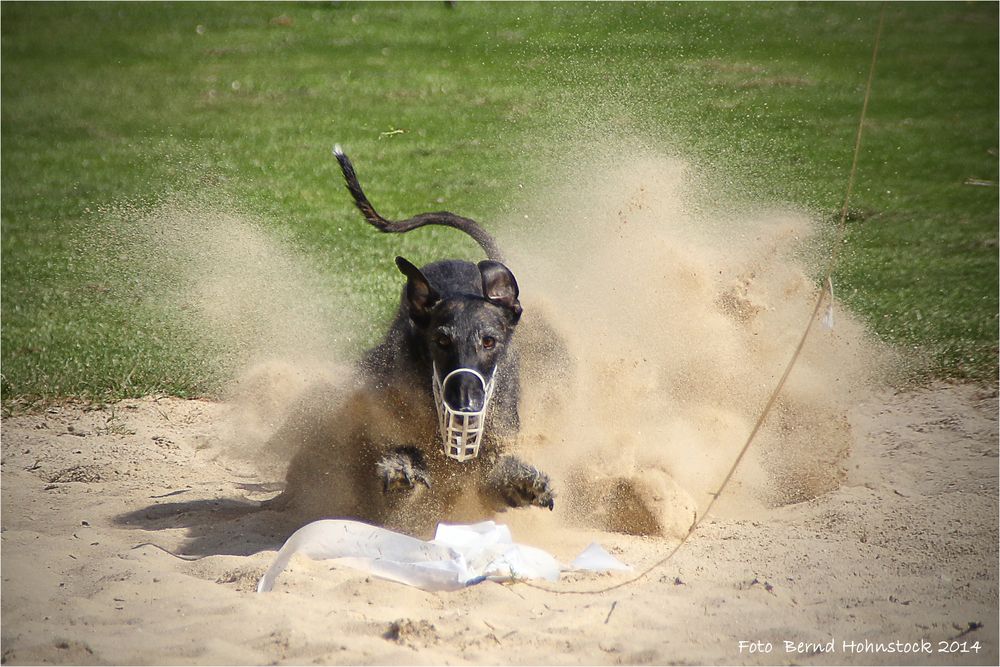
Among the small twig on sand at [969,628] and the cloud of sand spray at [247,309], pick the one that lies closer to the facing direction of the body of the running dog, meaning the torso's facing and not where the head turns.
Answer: the small twig on sand

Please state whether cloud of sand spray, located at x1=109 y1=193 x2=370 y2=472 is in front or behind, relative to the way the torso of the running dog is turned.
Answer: behind

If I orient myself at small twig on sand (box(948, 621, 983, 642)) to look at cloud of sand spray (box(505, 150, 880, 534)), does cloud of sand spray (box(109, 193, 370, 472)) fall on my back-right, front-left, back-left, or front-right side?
front-left

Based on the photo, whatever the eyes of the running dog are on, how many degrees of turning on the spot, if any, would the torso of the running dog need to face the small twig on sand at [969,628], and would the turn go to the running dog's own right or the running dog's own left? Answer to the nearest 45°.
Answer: approximately 45° to the running dog's own left

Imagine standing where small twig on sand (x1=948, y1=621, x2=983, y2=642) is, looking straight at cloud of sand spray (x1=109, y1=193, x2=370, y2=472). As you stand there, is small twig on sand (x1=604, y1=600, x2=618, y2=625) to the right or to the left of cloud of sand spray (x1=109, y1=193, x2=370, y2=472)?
left

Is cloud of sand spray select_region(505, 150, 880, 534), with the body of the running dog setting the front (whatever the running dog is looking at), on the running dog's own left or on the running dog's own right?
on the running dog's own left

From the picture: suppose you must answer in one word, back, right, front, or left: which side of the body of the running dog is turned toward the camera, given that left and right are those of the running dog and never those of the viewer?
front

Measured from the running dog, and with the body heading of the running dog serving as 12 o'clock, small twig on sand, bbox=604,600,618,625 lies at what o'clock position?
The small twig on sand is roughly at 11 o'clock from the running dog.

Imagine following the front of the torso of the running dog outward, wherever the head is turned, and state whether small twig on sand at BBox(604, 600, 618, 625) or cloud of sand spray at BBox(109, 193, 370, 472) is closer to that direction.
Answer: the small twig on sand

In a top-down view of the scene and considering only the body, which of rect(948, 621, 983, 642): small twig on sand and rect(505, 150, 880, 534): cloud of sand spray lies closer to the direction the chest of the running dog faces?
the small twig on sand
